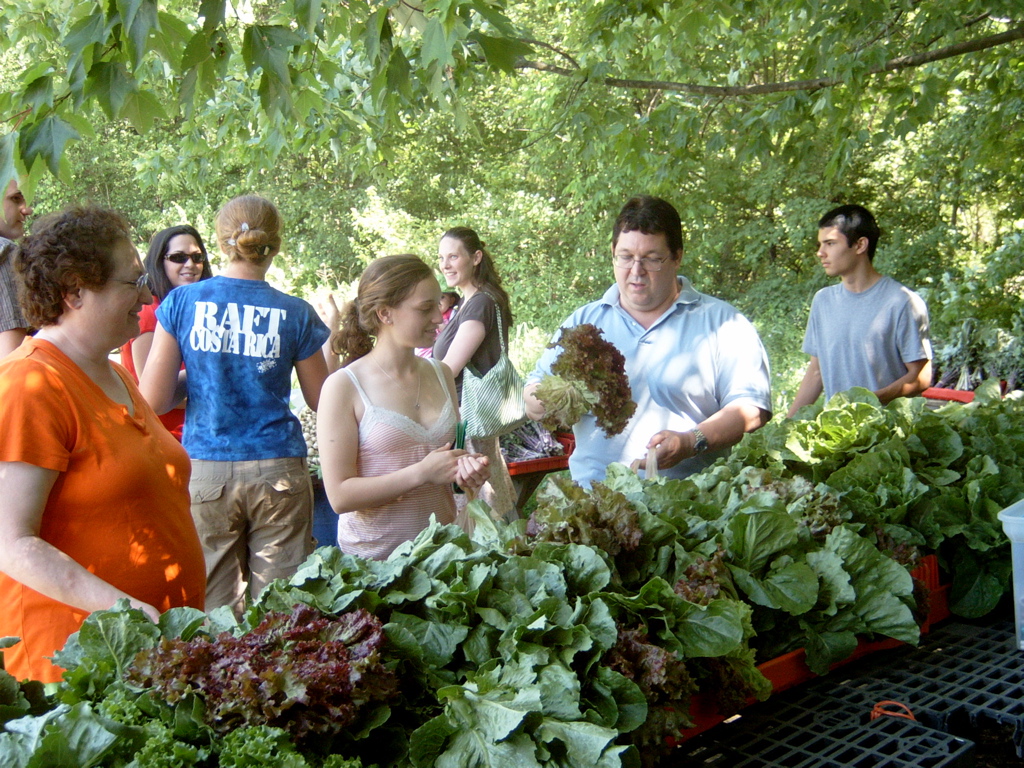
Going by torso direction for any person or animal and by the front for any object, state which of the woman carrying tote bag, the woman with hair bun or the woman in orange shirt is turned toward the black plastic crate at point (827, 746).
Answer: the woman in orange shirt

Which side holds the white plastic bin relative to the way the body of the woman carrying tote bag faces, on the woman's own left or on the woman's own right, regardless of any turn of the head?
on the woman's own left

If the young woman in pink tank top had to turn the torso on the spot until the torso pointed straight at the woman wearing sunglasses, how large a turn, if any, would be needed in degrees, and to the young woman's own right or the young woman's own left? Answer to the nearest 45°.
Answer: approximately 180°

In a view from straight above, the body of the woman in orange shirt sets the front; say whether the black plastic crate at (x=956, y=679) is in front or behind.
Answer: in front

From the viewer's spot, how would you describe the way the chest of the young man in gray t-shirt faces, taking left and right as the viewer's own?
facing the viewer and to the left of the viewer

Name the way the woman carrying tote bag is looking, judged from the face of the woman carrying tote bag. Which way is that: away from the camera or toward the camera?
toward the camera

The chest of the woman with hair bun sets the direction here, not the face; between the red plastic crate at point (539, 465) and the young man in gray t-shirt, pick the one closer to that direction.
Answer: the red plastic crate

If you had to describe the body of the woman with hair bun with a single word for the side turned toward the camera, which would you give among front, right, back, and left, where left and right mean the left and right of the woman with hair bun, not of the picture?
back

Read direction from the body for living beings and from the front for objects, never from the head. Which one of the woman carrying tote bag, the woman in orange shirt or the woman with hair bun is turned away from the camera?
the woman with hair bun

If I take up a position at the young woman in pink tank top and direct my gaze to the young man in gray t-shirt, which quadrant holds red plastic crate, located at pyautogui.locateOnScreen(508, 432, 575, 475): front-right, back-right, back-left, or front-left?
front-left

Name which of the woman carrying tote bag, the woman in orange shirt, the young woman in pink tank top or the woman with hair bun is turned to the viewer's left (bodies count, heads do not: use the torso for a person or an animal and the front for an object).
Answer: the woman carrying tote bag

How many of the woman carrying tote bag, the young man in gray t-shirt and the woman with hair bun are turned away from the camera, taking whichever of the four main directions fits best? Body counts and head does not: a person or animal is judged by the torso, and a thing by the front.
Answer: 1

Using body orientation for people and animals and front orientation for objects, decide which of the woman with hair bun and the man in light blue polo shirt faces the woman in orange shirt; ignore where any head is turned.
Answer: the man in light blue polo shirt
